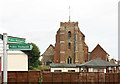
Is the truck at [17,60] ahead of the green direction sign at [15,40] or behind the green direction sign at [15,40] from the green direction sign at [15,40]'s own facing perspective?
behind

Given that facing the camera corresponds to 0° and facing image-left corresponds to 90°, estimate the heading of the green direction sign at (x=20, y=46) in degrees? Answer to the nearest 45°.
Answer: approximately 0°

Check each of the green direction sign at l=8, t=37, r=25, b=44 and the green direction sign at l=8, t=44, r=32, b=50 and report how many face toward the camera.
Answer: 2

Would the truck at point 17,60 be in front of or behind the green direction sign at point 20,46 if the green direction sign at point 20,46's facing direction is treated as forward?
behind
